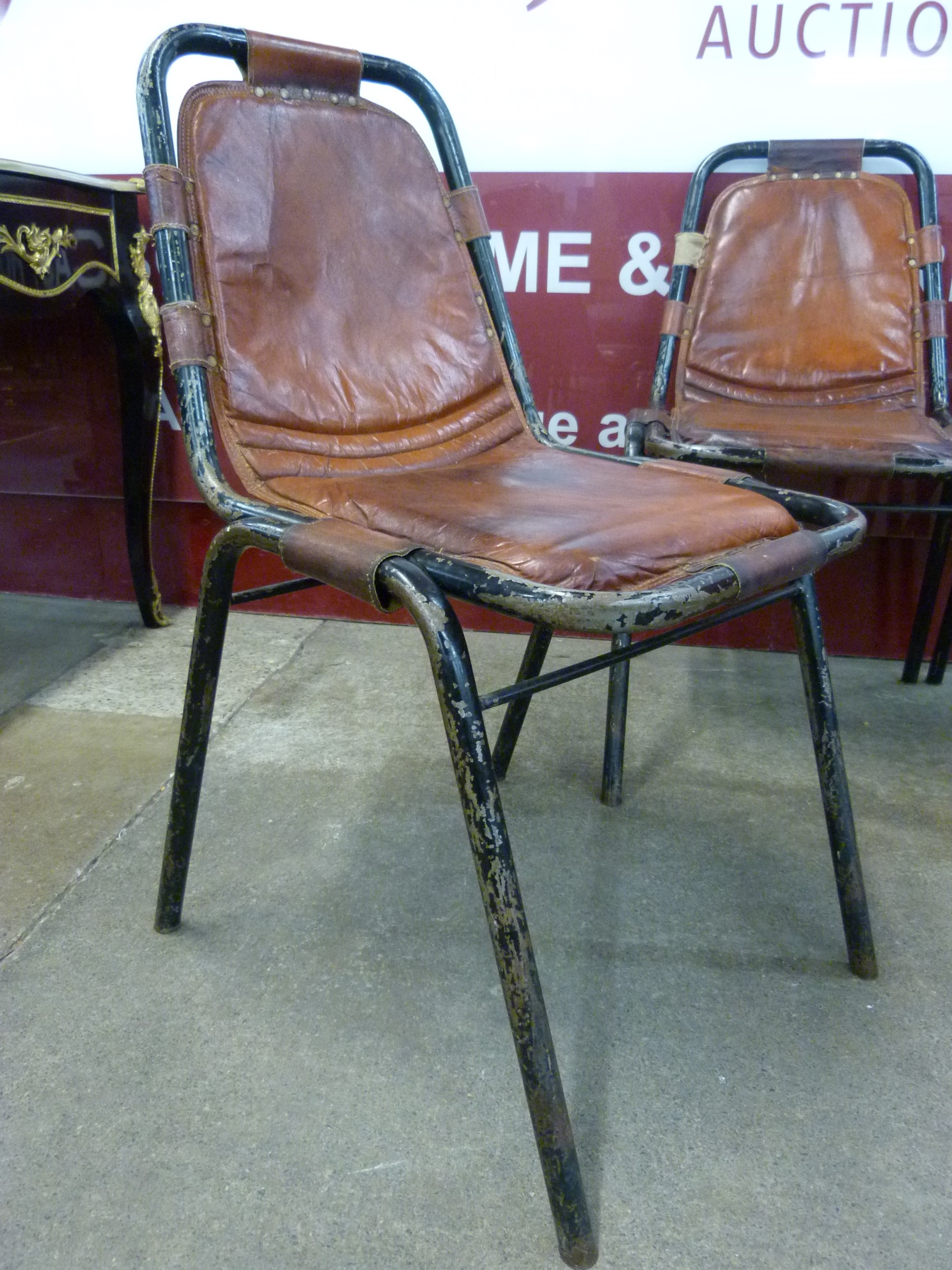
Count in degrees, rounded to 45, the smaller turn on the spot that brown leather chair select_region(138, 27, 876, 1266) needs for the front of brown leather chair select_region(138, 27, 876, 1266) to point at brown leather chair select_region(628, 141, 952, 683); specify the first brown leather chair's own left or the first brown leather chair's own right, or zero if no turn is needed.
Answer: approximately 90° to the first brown leather chair's own left

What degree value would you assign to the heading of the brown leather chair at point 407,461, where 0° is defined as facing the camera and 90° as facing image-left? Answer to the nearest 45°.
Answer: approximately 315°

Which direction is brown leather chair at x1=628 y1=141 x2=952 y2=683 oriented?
toward the camera

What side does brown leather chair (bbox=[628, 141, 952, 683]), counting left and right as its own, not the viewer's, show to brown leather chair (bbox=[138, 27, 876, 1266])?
front

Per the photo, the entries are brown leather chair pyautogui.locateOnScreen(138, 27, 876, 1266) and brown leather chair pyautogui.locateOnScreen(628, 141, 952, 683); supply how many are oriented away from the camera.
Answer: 0
